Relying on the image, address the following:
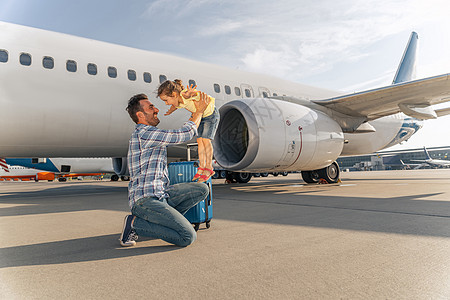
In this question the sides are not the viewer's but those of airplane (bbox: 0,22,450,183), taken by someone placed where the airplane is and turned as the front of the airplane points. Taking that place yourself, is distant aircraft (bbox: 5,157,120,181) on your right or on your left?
on your right

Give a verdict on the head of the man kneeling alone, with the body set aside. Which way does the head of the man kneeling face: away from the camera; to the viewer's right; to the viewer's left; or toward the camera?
to the viewer's right

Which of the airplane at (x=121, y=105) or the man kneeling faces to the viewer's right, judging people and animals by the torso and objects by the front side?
the man kneeling

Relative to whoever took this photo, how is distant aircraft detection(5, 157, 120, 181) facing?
facing to the right of the viewer

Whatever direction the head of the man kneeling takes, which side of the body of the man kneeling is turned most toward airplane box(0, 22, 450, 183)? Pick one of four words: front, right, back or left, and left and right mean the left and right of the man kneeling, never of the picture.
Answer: left

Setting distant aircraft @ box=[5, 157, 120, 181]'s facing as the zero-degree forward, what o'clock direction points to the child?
The child is roughly at 3 o'clock from the distant aircraft.

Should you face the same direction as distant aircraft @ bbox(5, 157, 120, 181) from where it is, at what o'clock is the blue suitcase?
The blue suitcase is roughly at 3 o'clock from the distant aircraft.

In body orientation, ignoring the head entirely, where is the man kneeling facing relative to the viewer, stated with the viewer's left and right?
facing to the right of the viewer
